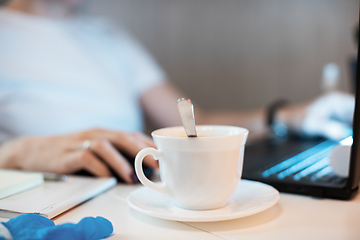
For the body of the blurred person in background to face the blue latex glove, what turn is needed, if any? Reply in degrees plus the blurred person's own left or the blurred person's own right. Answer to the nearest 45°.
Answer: approximately 45° to the blurred person's own right

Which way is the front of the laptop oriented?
to the viewer's left

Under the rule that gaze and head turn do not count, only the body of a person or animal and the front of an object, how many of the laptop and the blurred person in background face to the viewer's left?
1

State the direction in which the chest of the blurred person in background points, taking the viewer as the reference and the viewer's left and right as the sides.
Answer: facing the viewer and to the right of the viewer

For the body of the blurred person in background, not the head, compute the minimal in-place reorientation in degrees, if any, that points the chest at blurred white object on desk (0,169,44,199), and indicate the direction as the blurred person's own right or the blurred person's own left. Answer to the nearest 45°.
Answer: approximately 45° to the blurred person's own right
